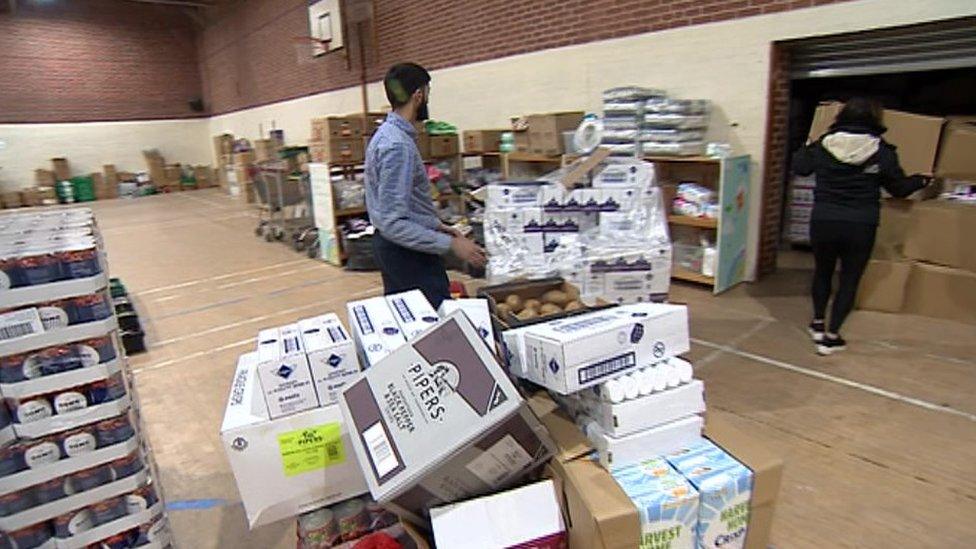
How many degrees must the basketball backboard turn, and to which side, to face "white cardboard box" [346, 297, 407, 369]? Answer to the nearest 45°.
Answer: approximately 45° to its left

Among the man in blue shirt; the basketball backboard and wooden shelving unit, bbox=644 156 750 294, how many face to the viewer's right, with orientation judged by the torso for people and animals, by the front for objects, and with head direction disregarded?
1

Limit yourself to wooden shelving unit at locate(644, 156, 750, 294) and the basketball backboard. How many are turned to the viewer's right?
0

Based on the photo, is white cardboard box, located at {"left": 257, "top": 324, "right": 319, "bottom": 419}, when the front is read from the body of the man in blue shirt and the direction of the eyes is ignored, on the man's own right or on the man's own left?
on the man's own right

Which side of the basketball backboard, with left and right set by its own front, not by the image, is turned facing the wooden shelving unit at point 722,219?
left

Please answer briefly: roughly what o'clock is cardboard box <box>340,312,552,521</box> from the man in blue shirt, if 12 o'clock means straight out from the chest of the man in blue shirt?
The cardboard box is roughly at 3 o'clock from the man in blue shirt.

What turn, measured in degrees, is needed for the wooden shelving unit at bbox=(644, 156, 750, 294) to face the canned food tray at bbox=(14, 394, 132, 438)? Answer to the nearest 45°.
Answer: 0° — it already faces it

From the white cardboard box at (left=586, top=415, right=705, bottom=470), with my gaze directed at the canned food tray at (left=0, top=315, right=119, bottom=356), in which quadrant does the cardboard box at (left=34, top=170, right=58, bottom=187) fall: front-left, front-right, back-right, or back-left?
front-right

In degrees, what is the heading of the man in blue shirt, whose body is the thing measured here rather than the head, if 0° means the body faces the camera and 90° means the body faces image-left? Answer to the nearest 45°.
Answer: approximately 270°

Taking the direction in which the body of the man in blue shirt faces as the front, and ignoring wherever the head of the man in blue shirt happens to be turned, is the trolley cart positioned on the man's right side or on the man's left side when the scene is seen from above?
on the man's left side

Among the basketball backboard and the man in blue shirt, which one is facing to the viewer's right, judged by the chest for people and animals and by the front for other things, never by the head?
the man in blue shirt

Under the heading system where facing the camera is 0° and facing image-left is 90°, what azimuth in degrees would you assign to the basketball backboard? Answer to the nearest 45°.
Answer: approximately 45°

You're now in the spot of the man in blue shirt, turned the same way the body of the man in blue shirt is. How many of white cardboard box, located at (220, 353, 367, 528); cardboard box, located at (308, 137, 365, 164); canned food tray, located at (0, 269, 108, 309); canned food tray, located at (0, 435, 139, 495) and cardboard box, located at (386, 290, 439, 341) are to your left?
1

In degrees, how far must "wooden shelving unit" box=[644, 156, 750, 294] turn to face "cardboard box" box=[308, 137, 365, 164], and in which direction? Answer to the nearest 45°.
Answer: approximately 45° to its right

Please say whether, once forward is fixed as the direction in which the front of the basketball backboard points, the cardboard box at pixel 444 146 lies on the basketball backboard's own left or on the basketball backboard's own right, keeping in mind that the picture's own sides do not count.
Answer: on the basketball backboard's own left

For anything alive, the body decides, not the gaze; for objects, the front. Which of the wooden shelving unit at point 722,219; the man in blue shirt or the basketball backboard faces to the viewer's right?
the man in blue shirt

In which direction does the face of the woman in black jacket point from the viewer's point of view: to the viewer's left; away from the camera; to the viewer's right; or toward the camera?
away from the camera

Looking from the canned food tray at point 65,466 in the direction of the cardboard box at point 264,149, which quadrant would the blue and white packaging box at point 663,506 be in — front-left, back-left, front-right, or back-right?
back-right

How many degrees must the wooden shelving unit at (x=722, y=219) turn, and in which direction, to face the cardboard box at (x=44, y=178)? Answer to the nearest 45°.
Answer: approximately 45° to its right

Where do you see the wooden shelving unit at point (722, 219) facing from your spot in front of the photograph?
facing the viewer and to the left of the viewer
